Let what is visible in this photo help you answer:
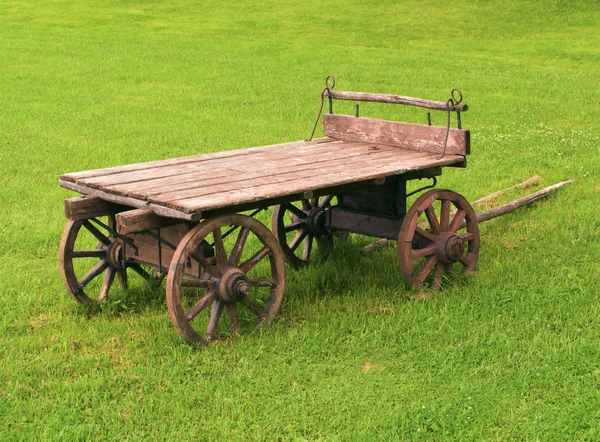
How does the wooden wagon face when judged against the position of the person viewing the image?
facing away from the viewer and to the right of the viewer
